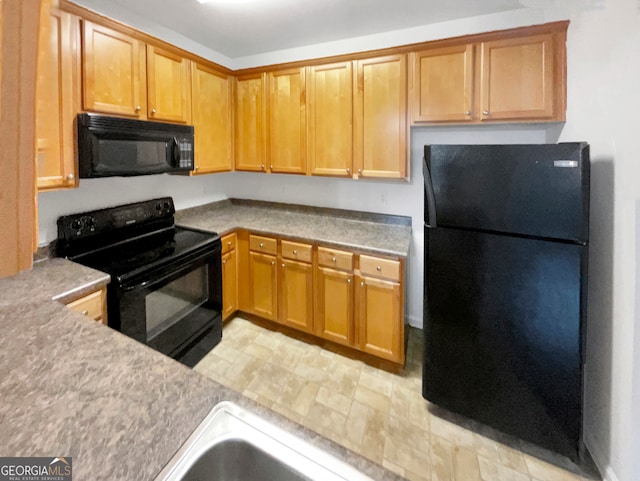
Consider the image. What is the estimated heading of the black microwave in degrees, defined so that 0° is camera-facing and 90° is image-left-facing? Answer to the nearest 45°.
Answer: approximately 315°

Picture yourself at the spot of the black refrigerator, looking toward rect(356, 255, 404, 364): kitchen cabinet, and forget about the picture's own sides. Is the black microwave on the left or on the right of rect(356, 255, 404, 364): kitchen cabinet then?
left
